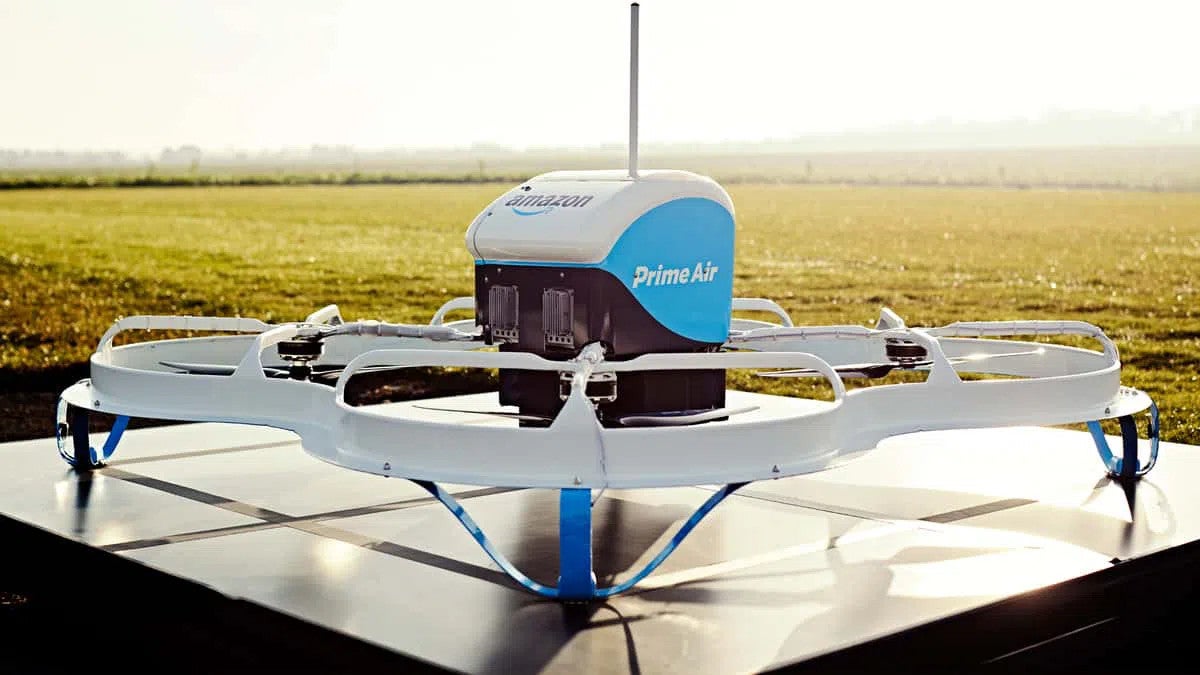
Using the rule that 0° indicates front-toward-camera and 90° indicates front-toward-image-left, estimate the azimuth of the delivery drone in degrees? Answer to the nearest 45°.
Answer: approximately 45°
